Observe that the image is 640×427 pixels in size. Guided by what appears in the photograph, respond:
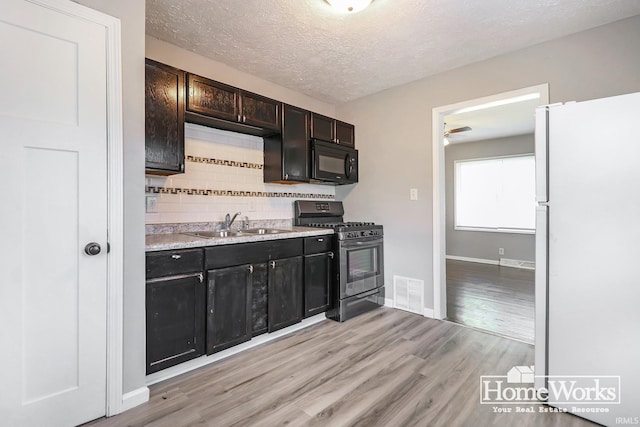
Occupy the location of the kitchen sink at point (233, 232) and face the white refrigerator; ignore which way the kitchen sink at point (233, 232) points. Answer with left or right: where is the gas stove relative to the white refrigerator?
left

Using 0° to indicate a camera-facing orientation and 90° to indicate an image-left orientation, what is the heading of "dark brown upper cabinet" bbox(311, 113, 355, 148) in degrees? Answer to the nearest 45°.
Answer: approximately 315°

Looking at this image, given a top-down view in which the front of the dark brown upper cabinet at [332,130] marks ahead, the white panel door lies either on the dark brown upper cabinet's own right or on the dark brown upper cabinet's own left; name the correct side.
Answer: on the dark brown upper cabinet's own right

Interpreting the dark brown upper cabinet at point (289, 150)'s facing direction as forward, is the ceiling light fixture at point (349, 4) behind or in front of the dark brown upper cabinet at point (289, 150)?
in front

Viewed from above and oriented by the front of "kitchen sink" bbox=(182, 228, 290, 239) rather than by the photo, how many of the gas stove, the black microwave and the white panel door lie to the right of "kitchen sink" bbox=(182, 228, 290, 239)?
1

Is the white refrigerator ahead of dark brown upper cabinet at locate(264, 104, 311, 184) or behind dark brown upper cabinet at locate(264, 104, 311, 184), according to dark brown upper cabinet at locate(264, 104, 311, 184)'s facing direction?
ahead

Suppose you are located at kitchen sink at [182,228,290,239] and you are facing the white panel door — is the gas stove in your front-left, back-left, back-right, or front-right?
back-left

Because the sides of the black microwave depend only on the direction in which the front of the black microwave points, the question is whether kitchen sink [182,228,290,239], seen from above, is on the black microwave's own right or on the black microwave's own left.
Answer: on the black microwave's own right

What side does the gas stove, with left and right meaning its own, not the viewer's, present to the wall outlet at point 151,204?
right

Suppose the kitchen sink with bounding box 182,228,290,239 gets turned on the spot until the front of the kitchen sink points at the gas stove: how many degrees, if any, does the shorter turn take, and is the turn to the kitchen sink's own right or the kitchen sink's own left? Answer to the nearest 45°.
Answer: approximately 45° to the kitchen sink's own left
